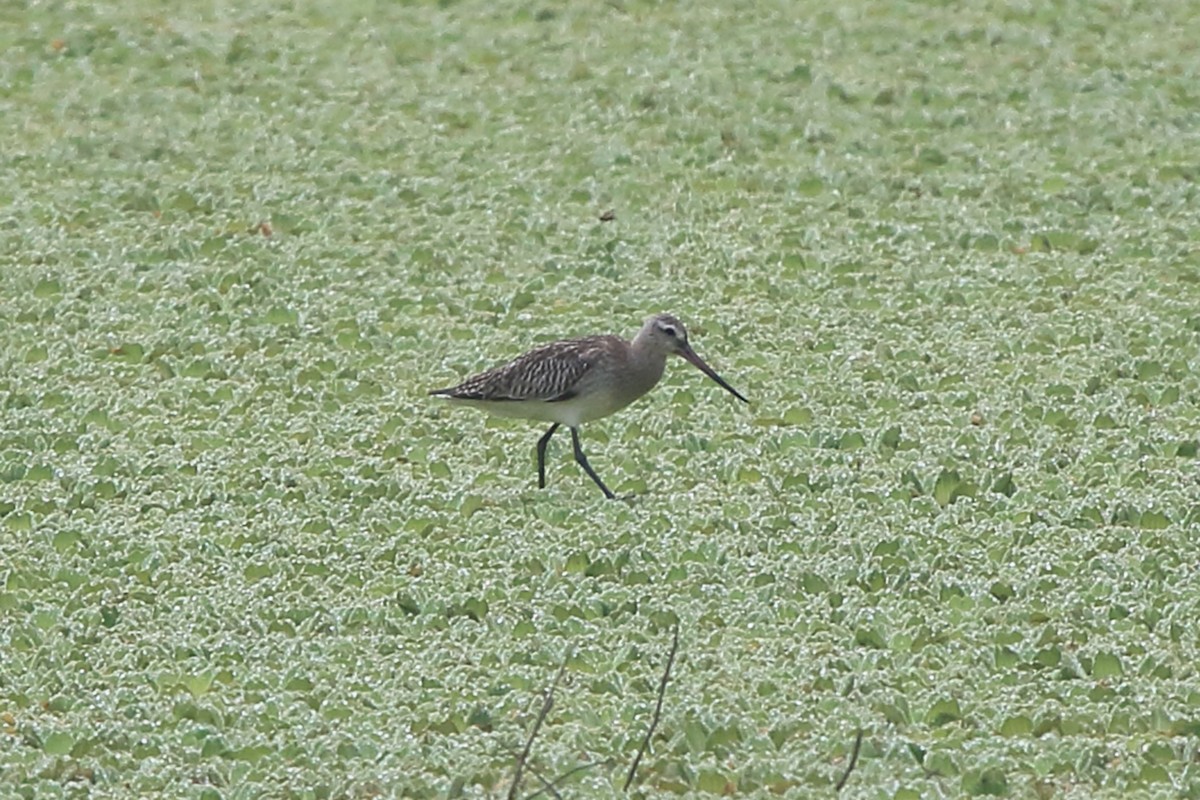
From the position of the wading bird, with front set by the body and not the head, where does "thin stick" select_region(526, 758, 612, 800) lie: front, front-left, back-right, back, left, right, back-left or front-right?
right

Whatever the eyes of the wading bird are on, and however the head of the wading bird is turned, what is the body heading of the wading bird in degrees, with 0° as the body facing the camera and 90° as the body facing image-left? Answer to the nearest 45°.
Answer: approximately 270°

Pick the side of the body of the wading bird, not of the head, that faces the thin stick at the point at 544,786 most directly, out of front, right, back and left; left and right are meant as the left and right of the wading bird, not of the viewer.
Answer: right

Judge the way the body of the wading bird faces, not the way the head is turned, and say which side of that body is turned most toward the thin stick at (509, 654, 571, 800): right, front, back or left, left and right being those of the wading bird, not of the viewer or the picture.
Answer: right
